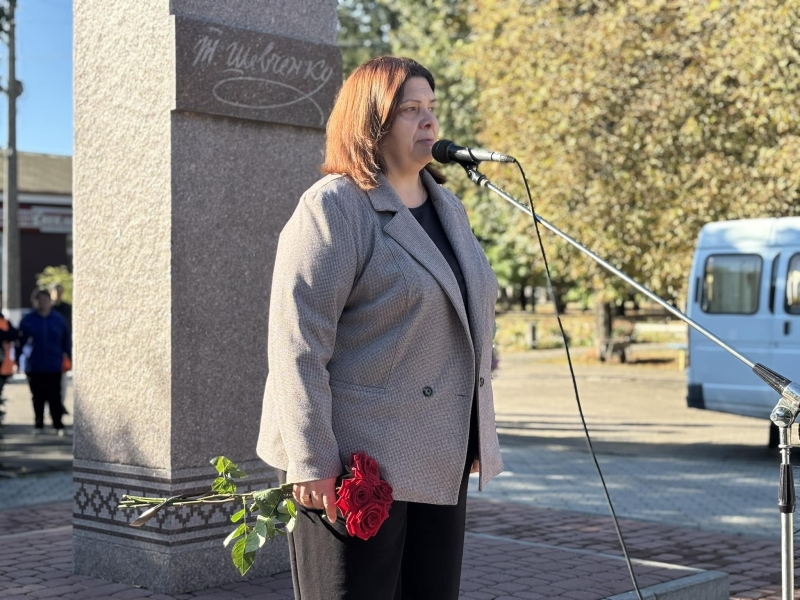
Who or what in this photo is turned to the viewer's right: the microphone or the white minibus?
the white minibus

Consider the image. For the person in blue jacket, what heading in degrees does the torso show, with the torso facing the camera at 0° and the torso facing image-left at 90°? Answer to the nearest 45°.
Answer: approximately 0°

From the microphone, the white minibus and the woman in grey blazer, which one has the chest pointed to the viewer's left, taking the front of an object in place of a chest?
the microphone

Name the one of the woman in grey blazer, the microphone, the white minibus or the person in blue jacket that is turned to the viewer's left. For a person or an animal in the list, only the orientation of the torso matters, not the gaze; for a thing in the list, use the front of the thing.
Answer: the microphone

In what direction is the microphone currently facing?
to the viewer's left

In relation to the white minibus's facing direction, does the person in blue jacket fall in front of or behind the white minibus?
behind

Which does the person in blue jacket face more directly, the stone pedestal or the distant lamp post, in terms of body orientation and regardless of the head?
the stone pedestal

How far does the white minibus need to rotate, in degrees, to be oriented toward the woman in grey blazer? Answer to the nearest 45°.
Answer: approximately 90° to its right

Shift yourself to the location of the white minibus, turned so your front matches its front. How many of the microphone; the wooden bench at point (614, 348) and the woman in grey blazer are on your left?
1

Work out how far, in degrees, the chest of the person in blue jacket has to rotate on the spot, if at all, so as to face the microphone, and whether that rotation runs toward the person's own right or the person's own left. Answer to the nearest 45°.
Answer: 0° — they already face it

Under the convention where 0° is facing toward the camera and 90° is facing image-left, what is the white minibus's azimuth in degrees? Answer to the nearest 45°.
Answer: approximately 270°

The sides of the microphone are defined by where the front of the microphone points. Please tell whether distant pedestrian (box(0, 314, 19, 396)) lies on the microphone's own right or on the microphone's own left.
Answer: on the microphone's own right

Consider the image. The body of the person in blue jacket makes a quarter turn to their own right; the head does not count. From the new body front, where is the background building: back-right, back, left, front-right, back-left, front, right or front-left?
right

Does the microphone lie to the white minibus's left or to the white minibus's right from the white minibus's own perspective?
on its right
